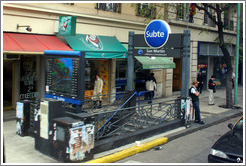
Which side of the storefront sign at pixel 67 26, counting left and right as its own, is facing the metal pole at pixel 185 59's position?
left

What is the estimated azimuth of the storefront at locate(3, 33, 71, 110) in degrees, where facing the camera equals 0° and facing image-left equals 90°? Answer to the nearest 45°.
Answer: approximately 315°

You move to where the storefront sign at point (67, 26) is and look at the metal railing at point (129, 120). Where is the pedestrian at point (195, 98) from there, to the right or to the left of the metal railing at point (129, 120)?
left

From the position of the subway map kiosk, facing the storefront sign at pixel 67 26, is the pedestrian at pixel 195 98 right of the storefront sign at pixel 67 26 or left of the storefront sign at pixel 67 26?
right
